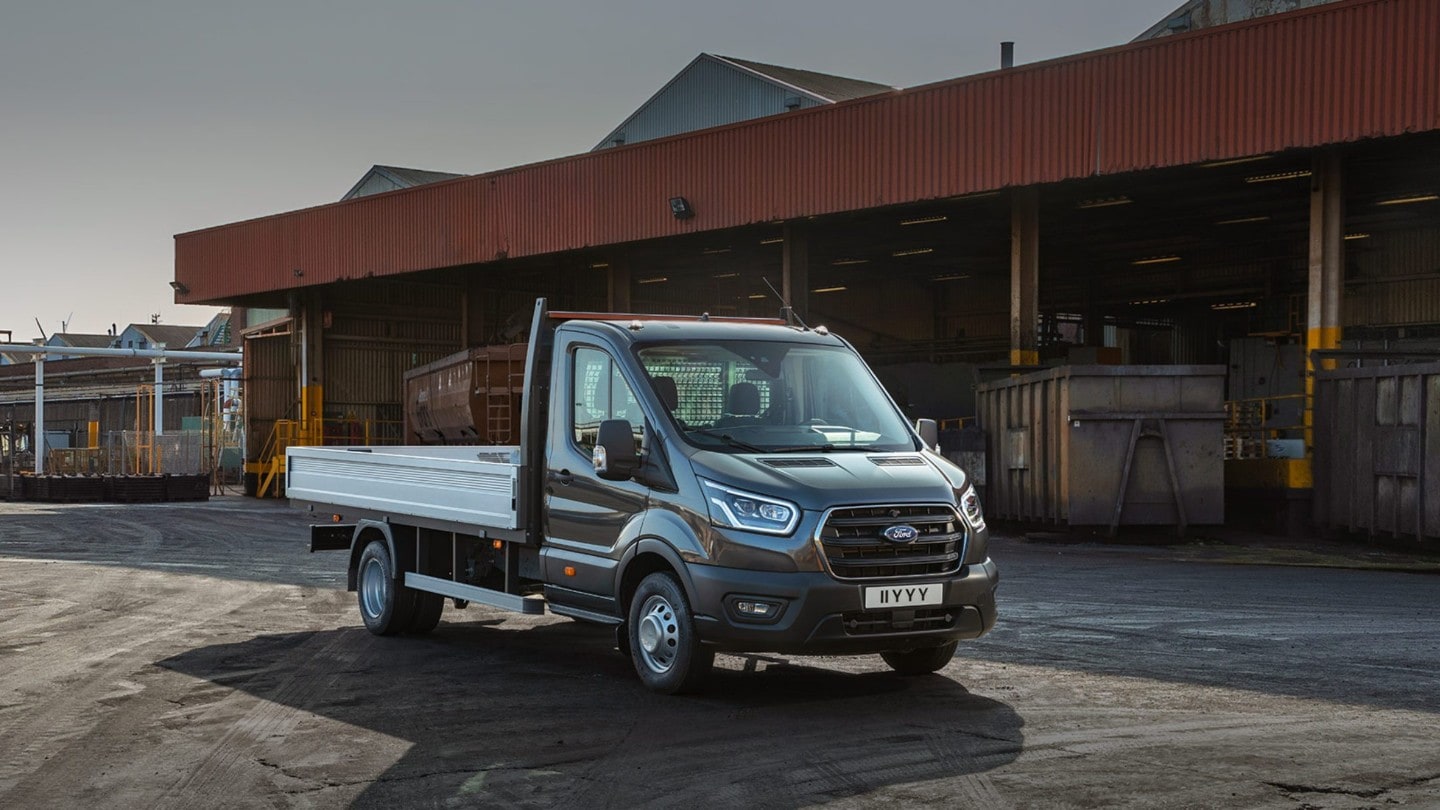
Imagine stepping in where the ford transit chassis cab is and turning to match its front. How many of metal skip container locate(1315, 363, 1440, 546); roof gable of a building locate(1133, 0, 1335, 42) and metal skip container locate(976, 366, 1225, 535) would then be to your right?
0

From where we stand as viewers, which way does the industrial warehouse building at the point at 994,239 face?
facing the viewer and to the left of the viewer

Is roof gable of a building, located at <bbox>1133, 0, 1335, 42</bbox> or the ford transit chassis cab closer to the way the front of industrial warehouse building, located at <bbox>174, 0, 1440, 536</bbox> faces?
the ford transit chassis cab

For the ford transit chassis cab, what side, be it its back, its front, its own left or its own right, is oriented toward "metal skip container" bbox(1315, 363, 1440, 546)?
left

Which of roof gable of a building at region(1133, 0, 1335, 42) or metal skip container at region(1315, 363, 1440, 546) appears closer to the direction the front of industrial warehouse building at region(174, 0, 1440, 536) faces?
the metal skip container

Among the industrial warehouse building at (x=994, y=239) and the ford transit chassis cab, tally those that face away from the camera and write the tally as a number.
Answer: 0

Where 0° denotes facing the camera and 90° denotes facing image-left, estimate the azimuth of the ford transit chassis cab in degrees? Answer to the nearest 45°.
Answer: approximately 315°

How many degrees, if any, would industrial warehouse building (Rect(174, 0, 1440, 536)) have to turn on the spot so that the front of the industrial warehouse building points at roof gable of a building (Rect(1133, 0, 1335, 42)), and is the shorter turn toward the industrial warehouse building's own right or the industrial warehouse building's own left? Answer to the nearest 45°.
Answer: approximately 180°

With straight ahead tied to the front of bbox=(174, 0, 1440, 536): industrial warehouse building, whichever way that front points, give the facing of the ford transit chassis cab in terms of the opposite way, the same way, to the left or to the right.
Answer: to the left

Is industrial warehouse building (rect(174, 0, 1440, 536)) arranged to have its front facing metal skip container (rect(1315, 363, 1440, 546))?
no

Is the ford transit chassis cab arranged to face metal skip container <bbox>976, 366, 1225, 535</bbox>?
no

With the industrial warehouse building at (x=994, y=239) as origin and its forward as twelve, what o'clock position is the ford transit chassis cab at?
The ford transit chassis cab is roughly at 11 o'clock from the industrial warehouse building.
